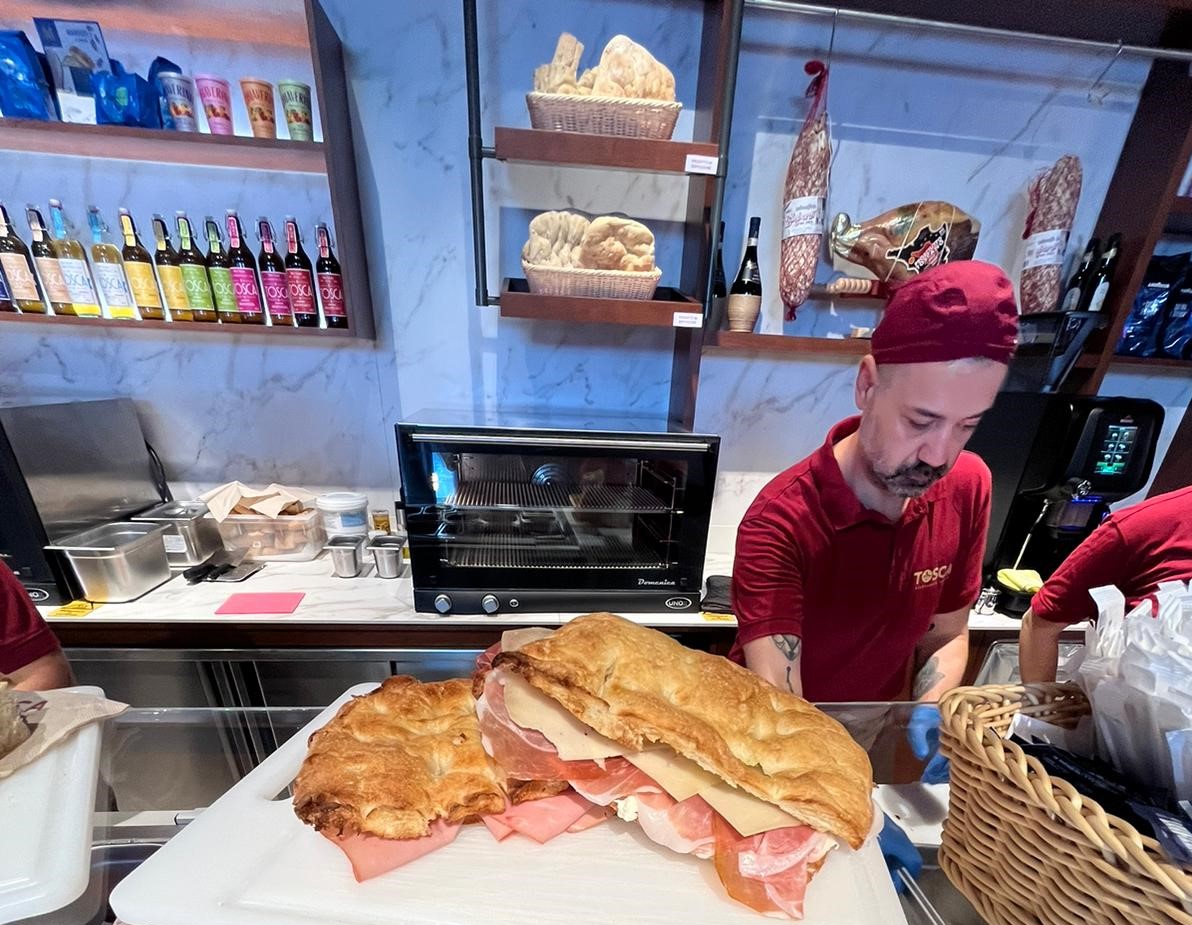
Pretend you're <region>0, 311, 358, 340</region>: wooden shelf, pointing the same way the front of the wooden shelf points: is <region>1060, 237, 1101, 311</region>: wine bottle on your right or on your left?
on your left

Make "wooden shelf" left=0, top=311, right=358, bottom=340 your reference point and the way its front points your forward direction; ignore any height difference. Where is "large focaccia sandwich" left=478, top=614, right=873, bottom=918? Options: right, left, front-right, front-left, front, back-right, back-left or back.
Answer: front

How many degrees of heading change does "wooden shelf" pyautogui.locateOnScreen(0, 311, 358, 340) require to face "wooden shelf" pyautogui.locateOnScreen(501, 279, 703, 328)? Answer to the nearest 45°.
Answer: approximately 45° to its left

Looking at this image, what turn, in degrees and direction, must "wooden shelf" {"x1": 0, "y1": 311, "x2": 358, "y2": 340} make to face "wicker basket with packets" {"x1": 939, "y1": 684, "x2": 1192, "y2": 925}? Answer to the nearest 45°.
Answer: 0° — it already faces it

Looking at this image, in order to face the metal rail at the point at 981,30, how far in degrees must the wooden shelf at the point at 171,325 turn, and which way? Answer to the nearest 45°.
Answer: approximately 45° to its left

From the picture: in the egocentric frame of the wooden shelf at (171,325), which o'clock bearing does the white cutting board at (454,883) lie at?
The white cutting board is roughly at 12 o'clock from the wooden shelf.

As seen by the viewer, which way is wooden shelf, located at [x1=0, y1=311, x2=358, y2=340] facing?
toward the camera

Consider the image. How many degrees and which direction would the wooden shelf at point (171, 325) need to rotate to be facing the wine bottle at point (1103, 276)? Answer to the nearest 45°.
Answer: approximately 45° to its left

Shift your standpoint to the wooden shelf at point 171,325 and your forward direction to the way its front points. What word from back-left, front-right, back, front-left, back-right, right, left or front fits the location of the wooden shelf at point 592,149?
front-left
